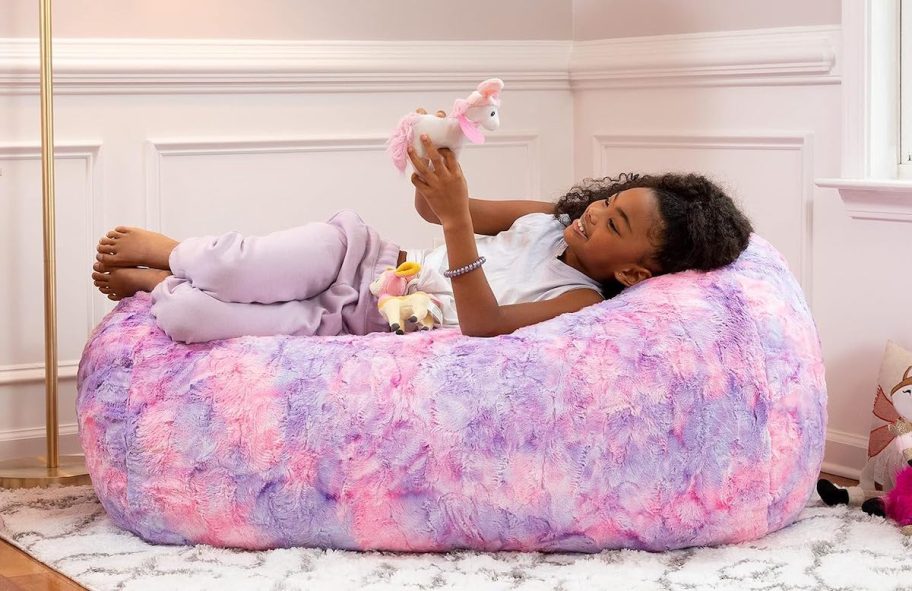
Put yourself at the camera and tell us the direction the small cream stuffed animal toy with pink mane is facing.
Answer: facing to the left of the viewer
